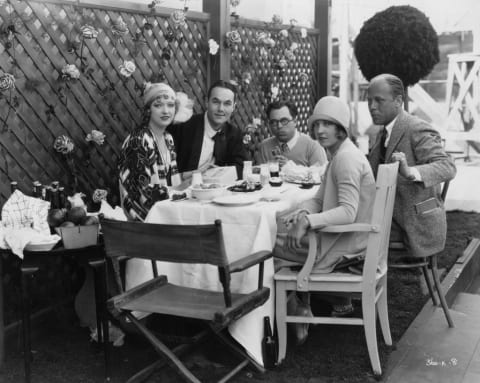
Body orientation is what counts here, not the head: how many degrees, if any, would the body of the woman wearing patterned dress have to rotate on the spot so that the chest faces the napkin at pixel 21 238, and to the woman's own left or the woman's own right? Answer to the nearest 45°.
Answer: approximately 90° to the woman's own right

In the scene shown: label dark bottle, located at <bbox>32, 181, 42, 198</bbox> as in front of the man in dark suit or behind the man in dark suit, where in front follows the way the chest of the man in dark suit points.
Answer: in front

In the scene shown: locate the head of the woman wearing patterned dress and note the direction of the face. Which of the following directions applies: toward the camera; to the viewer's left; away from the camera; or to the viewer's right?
toward the camera

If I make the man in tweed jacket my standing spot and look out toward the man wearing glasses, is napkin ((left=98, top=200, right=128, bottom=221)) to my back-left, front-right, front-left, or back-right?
front-left

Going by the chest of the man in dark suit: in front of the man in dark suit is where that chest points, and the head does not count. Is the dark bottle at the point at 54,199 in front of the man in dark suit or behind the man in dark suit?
in front

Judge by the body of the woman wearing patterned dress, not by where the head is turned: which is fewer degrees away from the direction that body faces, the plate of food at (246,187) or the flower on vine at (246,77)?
the plate of food

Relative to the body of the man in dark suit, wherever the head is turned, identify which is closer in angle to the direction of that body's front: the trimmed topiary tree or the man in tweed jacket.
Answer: the man in tweed jacket

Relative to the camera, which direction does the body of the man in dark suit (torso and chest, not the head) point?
toward the camera

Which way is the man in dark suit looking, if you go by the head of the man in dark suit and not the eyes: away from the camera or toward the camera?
toward the camera

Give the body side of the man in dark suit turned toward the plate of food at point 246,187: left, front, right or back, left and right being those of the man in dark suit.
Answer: front

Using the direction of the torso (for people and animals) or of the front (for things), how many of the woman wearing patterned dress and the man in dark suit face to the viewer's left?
0

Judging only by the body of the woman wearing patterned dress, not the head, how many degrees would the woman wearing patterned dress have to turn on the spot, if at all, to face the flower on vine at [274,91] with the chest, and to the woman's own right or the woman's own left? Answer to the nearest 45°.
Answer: approximately 90° to the woman's own left

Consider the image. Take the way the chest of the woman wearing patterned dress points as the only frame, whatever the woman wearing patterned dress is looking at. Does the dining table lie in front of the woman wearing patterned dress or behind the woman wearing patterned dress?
in front

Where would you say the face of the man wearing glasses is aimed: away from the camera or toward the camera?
toward the camera

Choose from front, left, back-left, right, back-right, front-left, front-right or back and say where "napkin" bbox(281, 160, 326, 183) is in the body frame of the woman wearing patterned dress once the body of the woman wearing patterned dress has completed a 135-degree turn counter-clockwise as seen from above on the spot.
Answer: right

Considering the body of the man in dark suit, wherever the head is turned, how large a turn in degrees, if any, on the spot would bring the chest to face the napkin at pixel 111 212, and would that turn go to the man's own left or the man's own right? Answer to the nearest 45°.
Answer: approximately 45° to the man's own right

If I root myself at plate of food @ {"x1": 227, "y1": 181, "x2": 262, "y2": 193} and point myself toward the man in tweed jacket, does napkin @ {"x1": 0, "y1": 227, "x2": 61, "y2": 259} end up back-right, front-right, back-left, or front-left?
back-right

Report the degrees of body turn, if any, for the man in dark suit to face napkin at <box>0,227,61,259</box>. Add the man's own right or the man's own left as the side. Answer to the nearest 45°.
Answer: approximately 45° to the man's own right
